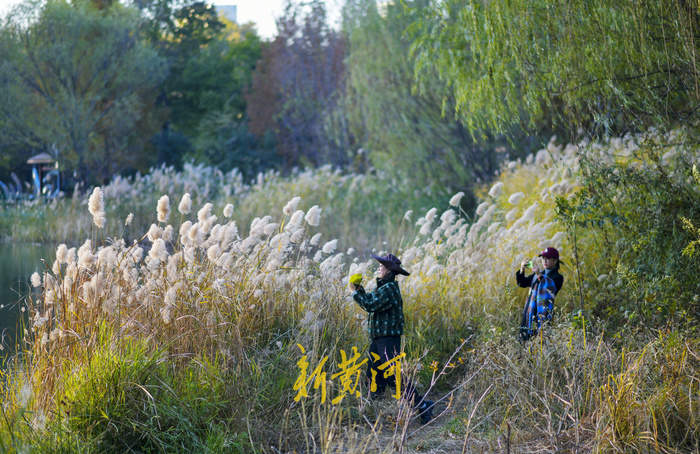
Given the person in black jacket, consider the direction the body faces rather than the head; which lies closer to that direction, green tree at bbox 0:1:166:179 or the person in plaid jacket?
the person in plaid jacket

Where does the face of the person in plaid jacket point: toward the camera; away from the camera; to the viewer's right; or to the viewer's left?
to the viewer's left

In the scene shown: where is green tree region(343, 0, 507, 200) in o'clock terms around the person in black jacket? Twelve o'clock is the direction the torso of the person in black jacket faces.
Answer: The green tree is roughly at 4 o'clock from the person in black jacket.

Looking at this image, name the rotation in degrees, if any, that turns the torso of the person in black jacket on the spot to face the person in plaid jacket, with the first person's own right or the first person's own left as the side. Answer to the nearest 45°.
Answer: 0° — they already face them

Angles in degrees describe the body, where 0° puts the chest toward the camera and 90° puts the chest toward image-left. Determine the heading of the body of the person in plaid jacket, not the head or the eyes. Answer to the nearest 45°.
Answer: approximately 90°

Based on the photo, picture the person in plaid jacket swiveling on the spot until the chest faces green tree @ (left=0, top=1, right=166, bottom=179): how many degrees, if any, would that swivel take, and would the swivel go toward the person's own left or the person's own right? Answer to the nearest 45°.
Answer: approximately 45° to the person's own right

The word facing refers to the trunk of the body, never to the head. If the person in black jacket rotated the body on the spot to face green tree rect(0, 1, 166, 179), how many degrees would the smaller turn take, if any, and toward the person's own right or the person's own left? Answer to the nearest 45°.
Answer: approximately 90° to the person's own right

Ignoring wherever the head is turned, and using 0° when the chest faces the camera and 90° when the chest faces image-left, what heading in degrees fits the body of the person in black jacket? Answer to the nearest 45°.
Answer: approximately 45°
